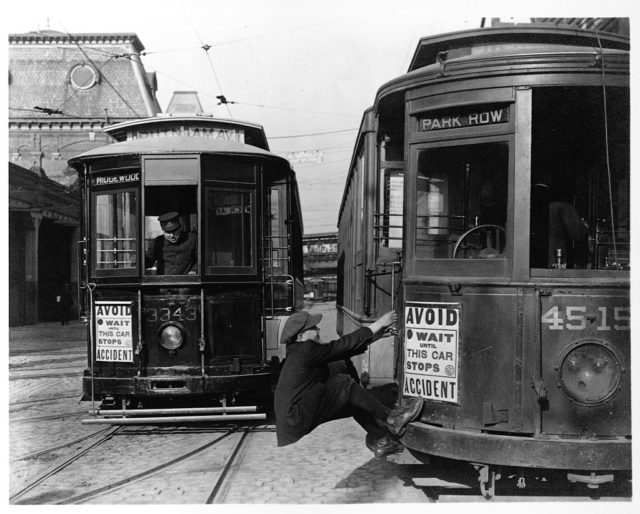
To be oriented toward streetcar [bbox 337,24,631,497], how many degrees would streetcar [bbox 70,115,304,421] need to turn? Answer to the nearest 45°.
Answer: approximately 45° to its left

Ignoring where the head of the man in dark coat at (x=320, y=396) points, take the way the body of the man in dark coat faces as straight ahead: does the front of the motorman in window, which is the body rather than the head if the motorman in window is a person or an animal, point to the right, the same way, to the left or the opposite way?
to the right

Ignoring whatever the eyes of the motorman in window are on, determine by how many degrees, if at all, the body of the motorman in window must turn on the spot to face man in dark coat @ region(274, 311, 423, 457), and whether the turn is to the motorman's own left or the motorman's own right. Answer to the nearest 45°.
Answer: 0° — they already face them

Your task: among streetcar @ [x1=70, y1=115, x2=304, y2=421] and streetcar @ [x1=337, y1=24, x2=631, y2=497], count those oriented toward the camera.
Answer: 2

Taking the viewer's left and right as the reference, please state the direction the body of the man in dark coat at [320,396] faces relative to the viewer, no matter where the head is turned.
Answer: facing to the right of the viewer

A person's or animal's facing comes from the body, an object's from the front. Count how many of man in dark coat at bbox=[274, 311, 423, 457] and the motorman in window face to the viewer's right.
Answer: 1

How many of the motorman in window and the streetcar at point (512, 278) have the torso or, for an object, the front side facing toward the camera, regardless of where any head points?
2

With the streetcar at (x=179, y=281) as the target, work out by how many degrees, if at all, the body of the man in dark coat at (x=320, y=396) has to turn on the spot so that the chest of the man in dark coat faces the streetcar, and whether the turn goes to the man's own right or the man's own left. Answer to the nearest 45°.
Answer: approximately 135° to the man's own left

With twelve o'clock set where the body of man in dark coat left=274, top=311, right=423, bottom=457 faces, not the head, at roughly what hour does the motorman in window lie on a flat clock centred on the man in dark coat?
The motorman in window is roughly at 8 o'clock from the man in dark coat.

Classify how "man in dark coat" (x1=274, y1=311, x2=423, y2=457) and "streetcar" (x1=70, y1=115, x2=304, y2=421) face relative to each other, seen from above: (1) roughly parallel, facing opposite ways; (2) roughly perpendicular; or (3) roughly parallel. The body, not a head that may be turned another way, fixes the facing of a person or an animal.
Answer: roughly perpendicular

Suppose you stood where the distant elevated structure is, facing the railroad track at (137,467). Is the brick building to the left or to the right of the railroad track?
right
